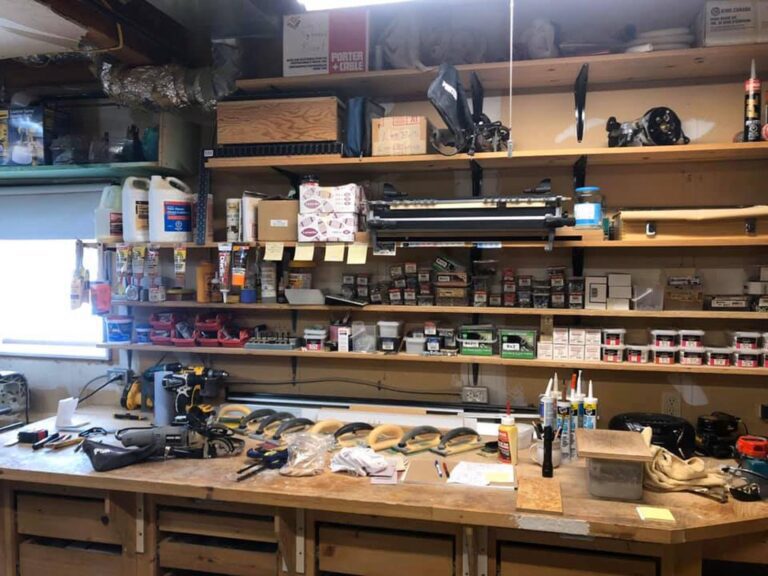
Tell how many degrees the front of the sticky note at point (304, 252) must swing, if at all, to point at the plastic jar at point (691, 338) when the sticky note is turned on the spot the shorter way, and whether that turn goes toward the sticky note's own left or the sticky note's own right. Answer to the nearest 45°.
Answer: approximately 90° to the sticky note's own left

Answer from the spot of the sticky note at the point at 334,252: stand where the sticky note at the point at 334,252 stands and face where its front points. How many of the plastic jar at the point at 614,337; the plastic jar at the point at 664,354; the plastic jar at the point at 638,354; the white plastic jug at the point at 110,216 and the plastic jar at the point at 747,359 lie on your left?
4

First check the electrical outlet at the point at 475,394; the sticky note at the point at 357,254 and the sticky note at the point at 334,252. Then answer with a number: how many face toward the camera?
3

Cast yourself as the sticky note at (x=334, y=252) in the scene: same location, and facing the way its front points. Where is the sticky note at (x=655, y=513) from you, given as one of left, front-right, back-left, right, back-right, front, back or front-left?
front-left

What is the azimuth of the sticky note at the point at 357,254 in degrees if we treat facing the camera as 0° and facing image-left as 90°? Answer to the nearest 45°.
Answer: approximately 0°

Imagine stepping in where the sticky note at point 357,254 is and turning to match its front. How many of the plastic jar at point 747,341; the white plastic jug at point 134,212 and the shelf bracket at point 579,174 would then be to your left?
2

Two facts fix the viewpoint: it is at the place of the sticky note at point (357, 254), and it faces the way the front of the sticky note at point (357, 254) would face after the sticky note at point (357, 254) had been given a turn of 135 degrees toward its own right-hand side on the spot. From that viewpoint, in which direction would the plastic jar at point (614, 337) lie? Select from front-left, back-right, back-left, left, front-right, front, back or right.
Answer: back-right

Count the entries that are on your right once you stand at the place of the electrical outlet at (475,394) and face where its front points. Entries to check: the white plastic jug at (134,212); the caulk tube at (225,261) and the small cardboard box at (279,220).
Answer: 3

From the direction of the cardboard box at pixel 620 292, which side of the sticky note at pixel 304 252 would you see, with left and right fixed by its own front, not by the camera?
left

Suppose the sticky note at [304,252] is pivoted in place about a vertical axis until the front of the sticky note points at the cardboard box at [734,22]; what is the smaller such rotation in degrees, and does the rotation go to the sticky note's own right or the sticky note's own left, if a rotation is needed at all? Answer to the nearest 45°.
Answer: approximately 90° to the sticky note's own left
